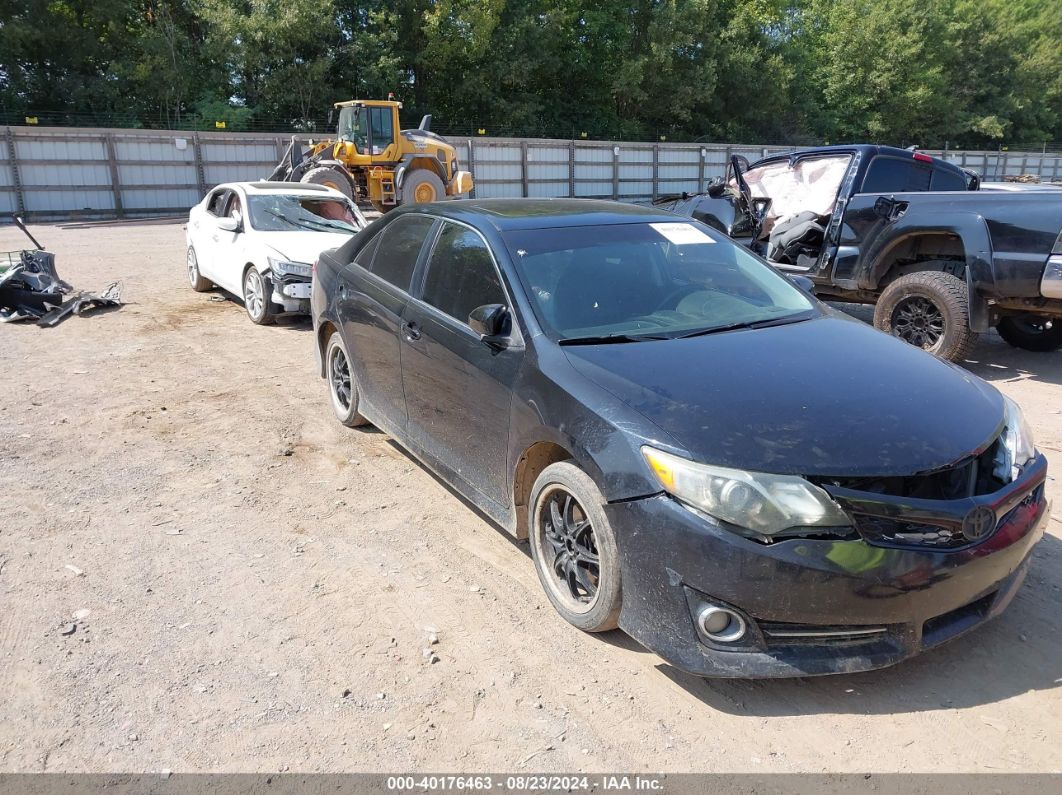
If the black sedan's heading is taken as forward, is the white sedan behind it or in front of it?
behind

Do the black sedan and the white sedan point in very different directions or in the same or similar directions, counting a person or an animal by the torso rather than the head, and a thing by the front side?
same or similar directions

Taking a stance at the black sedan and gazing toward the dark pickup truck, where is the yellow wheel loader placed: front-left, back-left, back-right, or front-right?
front-left

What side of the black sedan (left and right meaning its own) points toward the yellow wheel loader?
back

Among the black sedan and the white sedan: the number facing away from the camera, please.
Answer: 0

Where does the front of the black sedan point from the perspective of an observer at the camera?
facing the viewer and to the right of the viewer

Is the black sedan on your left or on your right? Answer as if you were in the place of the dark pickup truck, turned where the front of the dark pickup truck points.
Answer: on your left

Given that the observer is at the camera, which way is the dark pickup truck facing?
facing away from the viewer and to the left of the viewer

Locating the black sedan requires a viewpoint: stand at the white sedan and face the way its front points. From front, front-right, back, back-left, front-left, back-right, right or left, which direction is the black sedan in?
front-right

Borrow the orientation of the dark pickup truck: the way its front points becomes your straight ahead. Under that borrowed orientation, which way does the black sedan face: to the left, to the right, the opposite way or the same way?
the opposite way

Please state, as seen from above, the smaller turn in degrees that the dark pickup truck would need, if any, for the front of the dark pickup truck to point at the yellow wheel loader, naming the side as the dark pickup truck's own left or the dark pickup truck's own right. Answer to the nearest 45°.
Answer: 0° — it already faces it
